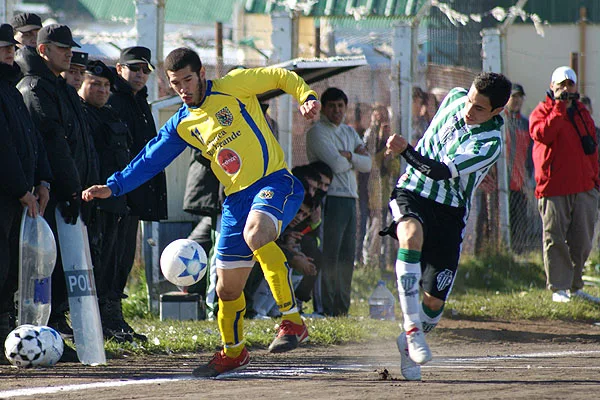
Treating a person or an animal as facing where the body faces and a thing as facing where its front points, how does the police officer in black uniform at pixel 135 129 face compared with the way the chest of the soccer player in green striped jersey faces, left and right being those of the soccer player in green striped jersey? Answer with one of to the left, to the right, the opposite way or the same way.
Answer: to the left

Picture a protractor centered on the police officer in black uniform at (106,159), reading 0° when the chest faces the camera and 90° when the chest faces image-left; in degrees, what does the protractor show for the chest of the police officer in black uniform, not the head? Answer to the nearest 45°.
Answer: approximately 315°

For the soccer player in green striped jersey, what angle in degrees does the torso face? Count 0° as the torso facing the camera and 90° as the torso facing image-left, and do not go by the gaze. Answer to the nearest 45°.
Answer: approximately 45°

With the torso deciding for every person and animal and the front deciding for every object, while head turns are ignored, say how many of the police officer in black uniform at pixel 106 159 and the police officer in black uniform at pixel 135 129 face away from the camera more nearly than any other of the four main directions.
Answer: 0

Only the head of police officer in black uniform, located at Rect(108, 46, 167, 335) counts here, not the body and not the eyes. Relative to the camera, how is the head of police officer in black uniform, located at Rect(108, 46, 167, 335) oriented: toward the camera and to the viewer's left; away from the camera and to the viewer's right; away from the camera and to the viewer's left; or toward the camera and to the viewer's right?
toward the camera and to the viewer's right

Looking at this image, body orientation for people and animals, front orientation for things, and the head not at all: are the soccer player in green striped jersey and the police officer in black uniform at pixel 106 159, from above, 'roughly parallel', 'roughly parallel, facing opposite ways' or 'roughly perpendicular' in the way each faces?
roughly perpendicular

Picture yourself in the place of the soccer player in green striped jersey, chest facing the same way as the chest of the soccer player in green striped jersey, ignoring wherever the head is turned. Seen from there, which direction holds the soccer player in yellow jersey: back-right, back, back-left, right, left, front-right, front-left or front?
front-right

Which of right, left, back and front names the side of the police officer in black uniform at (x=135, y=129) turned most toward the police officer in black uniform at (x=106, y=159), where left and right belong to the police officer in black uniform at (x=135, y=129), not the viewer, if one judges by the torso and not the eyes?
right

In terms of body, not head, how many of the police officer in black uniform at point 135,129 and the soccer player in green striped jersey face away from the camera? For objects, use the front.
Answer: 0

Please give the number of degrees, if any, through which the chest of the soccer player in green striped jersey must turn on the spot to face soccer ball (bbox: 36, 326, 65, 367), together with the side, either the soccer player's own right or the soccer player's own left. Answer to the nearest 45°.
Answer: approximately 45° to the soccer player's own right

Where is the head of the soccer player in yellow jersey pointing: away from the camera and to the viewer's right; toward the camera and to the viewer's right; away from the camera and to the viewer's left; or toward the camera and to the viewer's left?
toward the camera and to the viewer's left

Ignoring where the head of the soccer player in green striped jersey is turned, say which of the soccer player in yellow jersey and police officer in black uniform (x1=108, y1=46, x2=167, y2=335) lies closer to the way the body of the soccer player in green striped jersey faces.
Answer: the soccer player in yellow jersey

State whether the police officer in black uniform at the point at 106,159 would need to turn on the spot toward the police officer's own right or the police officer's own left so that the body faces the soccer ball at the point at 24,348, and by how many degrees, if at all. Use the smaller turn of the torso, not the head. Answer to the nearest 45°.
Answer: approximately 45° to the police officer's own right

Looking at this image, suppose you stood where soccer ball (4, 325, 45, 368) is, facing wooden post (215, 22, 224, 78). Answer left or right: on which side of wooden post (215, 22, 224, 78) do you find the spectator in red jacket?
right

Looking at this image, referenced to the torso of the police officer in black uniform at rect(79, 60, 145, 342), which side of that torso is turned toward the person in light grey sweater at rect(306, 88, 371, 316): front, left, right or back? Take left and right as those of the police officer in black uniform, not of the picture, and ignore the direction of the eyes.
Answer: left

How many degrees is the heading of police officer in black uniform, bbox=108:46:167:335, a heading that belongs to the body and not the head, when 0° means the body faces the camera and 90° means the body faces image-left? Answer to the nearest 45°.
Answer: approximately 315°
